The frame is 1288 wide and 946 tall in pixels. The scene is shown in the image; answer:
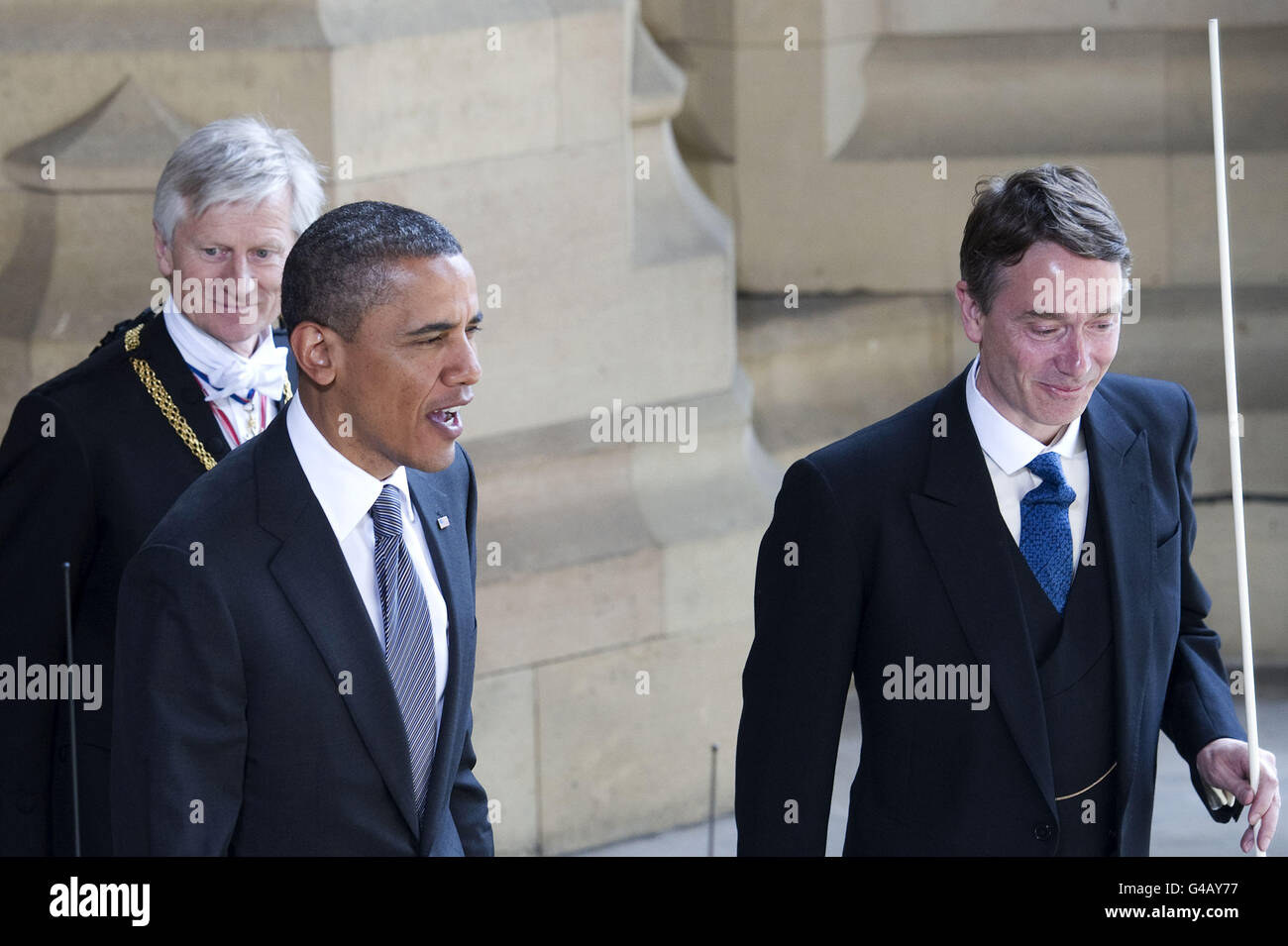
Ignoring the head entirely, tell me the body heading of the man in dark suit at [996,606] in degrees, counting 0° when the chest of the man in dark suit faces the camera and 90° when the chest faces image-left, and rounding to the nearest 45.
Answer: approximately 315°

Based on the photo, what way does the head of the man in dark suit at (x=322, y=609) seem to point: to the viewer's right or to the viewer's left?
to the viewer's right

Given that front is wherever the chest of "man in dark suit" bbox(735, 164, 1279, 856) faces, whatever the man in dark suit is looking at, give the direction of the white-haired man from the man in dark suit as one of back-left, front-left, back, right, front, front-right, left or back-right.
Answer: back-right

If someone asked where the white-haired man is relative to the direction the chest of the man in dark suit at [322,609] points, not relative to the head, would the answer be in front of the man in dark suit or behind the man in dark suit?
behind

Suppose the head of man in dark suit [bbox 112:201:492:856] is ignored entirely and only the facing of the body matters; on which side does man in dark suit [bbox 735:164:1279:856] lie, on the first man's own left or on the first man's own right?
on the first man's own left

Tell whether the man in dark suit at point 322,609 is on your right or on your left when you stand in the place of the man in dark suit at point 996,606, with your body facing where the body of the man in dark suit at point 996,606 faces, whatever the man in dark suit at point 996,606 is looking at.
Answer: on your right

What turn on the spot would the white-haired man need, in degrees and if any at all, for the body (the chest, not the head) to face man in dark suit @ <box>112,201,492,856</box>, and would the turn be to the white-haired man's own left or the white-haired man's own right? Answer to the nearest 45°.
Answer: approximately 45° to the white-haired man's own right

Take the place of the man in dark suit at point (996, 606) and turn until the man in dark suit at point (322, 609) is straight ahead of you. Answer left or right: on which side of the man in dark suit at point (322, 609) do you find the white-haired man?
right

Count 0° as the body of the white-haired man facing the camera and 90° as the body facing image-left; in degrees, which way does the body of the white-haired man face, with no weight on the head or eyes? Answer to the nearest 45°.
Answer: approximately 315°

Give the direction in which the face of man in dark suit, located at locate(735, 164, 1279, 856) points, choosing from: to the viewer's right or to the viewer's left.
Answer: to the viewer's right
